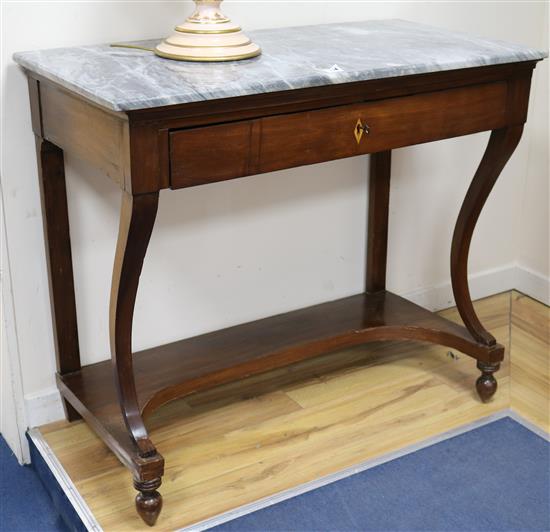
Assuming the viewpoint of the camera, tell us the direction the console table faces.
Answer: facing the viewer and to the right of the viewer
